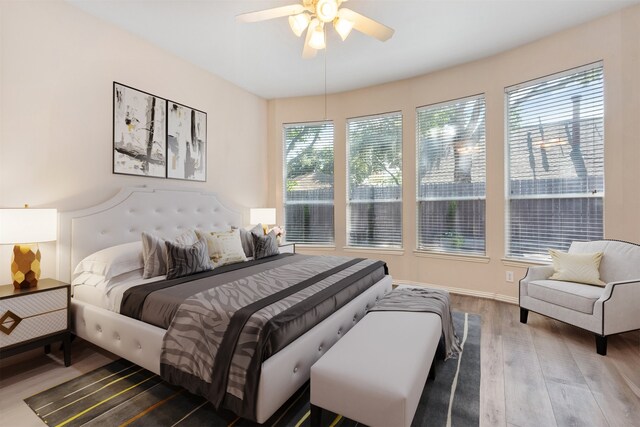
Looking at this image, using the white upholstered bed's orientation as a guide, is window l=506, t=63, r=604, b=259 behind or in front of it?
in front

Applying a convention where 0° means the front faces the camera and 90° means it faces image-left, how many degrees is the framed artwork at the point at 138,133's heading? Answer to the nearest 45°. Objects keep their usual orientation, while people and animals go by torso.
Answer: approximately 315°

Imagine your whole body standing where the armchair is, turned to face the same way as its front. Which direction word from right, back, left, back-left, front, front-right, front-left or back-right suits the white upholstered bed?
front

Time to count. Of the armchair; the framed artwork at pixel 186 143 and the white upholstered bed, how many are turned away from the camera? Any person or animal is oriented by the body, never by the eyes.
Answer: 0

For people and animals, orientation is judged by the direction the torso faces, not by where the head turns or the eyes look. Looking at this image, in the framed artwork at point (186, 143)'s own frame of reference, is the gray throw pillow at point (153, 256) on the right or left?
on its right

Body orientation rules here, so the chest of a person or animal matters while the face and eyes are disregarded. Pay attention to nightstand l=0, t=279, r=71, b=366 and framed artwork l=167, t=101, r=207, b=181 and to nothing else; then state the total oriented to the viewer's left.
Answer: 0

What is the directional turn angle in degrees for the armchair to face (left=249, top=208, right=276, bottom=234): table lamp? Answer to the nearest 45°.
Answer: approximately 45° to its right

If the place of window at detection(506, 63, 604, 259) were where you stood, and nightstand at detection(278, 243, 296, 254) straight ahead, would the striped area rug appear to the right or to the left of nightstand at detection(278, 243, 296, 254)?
left

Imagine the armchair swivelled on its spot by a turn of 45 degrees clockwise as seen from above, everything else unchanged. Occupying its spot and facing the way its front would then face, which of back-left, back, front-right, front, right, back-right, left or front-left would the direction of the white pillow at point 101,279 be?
front-left

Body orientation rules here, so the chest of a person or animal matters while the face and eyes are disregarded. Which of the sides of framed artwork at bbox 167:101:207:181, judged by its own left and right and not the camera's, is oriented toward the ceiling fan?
front

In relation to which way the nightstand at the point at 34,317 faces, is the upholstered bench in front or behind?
in front

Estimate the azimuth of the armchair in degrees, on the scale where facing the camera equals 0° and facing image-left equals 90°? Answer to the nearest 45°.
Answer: approximately 45°

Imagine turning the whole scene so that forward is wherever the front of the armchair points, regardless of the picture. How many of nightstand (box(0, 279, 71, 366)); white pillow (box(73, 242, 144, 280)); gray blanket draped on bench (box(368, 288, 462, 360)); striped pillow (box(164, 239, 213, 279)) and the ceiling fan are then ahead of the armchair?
5

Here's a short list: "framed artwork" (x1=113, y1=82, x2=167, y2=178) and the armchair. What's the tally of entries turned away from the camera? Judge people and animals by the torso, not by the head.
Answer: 0

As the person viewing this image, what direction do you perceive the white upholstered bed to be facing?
facing the viewer and to the right of the viewer
